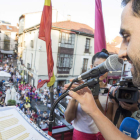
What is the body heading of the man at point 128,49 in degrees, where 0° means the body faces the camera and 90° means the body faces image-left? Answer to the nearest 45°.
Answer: approximately 90°

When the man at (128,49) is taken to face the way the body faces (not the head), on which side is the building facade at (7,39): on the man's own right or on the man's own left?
on the man's own right

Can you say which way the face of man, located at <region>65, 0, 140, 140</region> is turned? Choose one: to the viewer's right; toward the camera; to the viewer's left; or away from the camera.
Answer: to the viewer's left

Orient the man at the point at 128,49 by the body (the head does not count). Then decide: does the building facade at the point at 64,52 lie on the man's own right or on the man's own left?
on the man's own right

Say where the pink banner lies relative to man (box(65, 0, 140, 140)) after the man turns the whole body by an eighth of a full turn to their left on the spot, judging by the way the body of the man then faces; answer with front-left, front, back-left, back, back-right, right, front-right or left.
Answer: back-right
